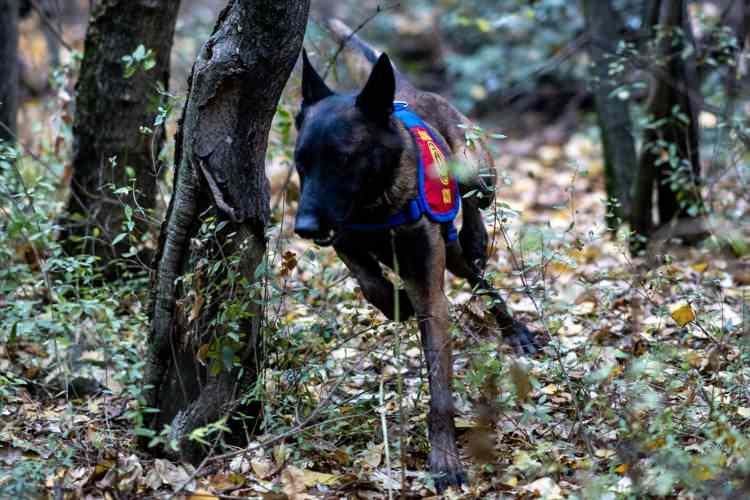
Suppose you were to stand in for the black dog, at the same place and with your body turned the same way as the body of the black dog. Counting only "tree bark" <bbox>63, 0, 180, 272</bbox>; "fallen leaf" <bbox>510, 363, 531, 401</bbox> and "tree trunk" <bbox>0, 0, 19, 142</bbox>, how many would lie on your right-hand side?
2

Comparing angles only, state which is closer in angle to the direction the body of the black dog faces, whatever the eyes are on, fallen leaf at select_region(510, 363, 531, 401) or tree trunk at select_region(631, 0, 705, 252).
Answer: the fallen leaf

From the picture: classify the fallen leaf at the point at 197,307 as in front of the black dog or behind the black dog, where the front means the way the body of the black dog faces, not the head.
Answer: in front

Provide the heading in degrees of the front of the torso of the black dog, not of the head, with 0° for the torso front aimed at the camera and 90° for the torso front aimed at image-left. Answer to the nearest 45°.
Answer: approximately 45°

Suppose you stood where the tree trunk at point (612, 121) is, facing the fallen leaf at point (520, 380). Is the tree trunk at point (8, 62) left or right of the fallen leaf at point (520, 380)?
right

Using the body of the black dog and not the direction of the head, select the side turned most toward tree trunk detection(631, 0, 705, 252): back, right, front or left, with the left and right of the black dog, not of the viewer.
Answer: back

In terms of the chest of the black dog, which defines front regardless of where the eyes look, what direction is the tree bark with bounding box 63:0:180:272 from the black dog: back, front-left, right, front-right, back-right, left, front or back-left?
right

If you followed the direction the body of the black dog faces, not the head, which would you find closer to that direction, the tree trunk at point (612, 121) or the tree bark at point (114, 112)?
the tree bark

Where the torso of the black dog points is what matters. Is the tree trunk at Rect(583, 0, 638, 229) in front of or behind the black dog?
behind

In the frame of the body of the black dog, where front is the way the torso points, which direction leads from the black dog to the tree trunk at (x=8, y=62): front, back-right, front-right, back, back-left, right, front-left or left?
right

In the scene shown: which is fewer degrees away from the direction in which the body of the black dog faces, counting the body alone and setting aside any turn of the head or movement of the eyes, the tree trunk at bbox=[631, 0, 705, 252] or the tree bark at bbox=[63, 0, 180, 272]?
the tree bark
